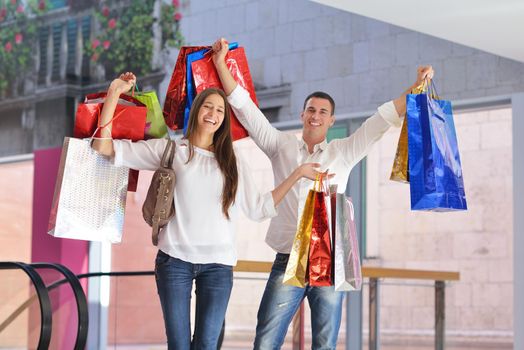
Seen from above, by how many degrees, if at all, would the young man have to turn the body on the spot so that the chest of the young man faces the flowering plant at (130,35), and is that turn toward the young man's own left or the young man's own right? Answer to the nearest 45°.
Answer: approximately 180°

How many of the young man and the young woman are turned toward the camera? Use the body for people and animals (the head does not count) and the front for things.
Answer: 2

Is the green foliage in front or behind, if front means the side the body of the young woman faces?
behind

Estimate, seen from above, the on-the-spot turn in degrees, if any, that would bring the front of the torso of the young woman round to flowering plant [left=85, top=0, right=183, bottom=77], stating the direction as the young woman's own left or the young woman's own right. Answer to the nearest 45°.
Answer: approximately 180°

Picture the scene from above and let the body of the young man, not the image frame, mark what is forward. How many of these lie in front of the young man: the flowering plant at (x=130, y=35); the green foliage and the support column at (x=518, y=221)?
0

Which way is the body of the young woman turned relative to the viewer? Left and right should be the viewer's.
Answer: facing the viewer

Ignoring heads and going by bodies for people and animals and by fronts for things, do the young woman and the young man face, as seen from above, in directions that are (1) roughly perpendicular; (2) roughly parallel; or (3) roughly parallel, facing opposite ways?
roughly parallel

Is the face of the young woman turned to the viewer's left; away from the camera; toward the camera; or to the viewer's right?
toward the camera

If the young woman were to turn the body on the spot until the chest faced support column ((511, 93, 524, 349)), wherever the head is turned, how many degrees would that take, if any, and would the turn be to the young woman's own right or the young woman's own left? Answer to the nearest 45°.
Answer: approximately 135° to the young woman's own left

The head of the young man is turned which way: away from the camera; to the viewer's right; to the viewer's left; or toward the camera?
toward the camera

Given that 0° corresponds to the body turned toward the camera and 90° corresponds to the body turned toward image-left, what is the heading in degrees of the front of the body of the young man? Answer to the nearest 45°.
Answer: approximately 0°
